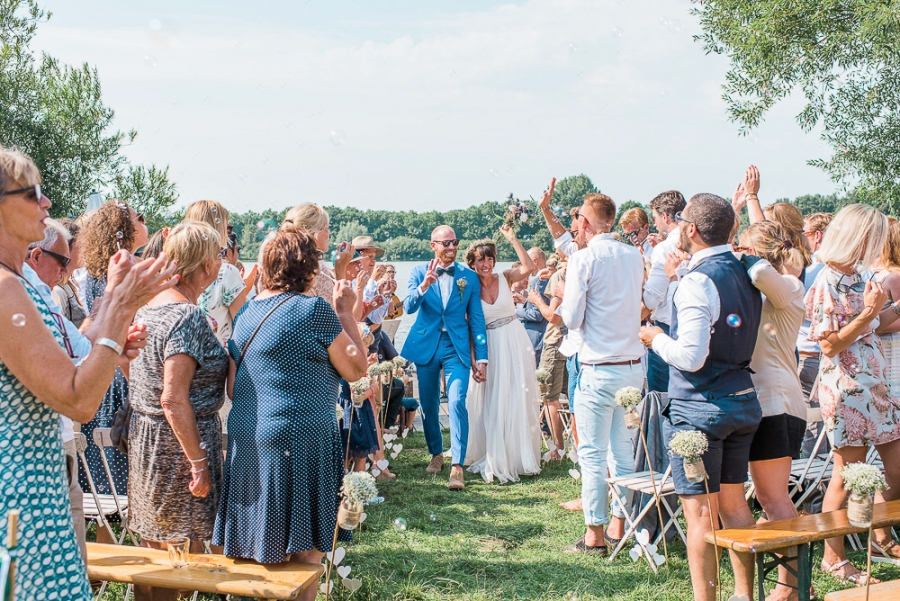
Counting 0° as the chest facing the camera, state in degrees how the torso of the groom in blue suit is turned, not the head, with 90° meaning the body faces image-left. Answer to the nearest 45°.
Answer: approximately 0°

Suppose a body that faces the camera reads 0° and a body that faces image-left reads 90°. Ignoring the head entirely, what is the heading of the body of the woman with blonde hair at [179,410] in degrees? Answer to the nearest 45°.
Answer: approximately 225°

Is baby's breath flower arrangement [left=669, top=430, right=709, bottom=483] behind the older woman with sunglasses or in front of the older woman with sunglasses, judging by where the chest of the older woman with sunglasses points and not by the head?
in front

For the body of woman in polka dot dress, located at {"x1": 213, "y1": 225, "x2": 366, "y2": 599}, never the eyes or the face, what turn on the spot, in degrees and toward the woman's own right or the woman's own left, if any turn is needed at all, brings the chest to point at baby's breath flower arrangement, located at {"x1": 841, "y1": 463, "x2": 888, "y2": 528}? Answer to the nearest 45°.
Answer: approximately 45° to the woman's own right

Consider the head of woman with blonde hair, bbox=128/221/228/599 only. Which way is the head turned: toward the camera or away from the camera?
away from the camera

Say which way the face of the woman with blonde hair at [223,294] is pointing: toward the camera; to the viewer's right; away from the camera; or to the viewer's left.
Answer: away from the camera

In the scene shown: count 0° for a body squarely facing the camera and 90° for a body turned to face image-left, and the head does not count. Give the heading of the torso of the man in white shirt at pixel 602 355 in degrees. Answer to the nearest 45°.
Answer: approximately 135°

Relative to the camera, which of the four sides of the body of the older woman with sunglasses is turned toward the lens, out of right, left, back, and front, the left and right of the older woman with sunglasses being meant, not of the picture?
right

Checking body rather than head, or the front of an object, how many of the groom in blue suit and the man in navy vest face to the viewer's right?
0

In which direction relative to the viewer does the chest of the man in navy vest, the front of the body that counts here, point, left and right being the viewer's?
facing away from the viewer and to the left of the viewer
